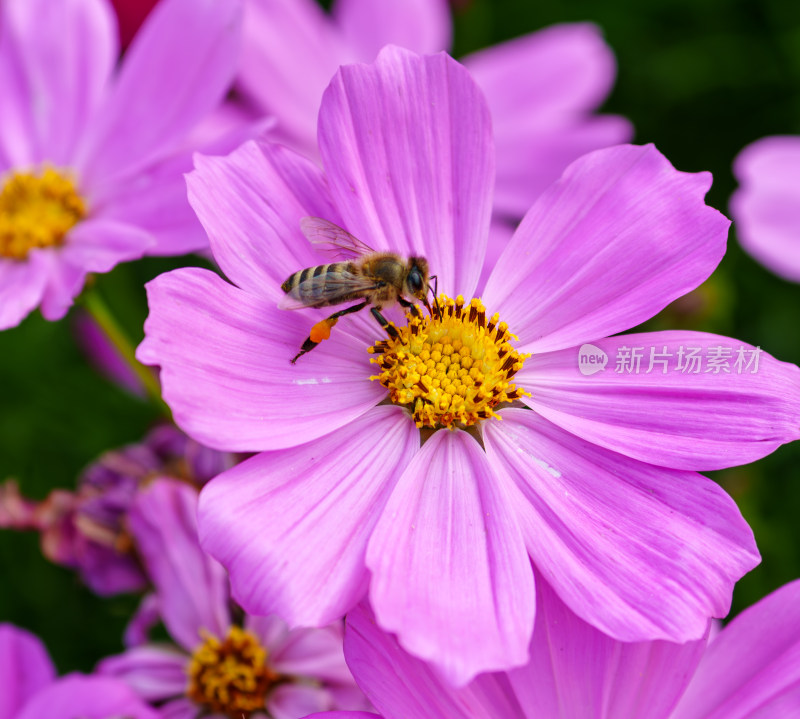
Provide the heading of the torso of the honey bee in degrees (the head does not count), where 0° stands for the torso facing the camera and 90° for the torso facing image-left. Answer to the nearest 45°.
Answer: approximately 270°
